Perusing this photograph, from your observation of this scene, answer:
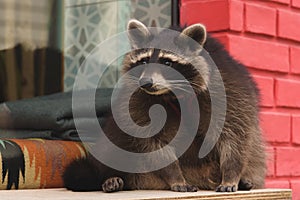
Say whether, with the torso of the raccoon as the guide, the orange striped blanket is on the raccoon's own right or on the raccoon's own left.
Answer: on the raccoon's own right

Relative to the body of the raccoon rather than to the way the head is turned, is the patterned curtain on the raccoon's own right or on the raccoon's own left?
on the raccoon's own right

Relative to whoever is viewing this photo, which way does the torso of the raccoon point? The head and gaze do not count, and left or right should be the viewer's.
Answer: facing the viewer and to the left of the viewer
